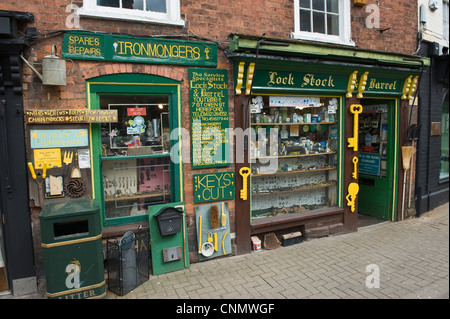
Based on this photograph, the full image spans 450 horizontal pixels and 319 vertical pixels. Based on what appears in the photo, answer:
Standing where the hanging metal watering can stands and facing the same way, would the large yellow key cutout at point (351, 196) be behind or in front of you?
behind

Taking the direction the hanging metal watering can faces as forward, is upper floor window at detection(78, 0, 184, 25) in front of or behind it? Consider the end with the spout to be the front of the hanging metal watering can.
behind

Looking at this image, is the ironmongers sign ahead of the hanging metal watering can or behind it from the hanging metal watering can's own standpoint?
behind
